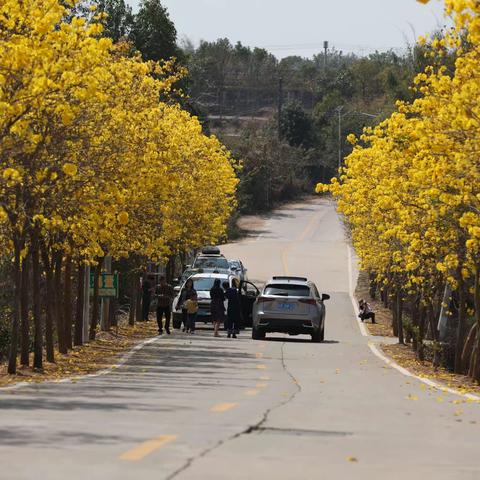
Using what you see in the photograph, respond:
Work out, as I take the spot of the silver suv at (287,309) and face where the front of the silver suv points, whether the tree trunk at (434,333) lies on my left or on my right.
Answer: on my right

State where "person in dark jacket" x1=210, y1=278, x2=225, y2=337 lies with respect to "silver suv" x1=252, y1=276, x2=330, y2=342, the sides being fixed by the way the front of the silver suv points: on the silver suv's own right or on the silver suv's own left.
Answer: on the silver suv's own left

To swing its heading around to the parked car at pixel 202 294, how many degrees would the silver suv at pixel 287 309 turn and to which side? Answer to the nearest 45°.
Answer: approximately 45° to its left

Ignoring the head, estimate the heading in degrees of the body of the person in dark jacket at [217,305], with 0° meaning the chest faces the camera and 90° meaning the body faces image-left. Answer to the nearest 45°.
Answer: approximately 180°

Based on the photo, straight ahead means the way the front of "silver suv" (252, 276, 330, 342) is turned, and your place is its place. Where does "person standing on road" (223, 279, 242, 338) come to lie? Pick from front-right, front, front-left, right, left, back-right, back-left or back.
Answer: front-left

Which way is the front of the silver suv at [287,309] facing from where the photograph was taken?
facing away from the viewer

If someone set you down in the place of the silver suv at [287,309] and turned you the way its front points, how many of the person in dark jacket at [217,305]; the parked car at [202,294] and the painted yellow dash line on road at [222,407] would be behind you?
1

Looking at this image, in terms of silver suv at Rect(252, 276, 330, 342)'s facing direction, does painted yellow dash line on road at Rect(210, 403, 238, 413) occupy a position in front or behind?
behind

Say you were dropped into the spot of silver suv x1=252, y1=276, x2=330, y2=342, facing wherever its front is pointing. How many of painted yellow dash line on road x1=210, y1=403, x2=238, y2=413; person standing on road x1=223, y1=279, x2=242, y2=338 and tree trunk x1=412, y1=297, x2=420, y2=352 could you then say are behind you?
1

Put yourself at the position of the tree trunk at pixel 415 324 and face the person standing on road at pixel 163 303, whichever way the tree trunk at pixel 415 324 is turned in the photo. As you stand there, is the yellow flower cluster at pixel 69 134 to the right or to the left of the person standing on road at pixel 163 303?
left
